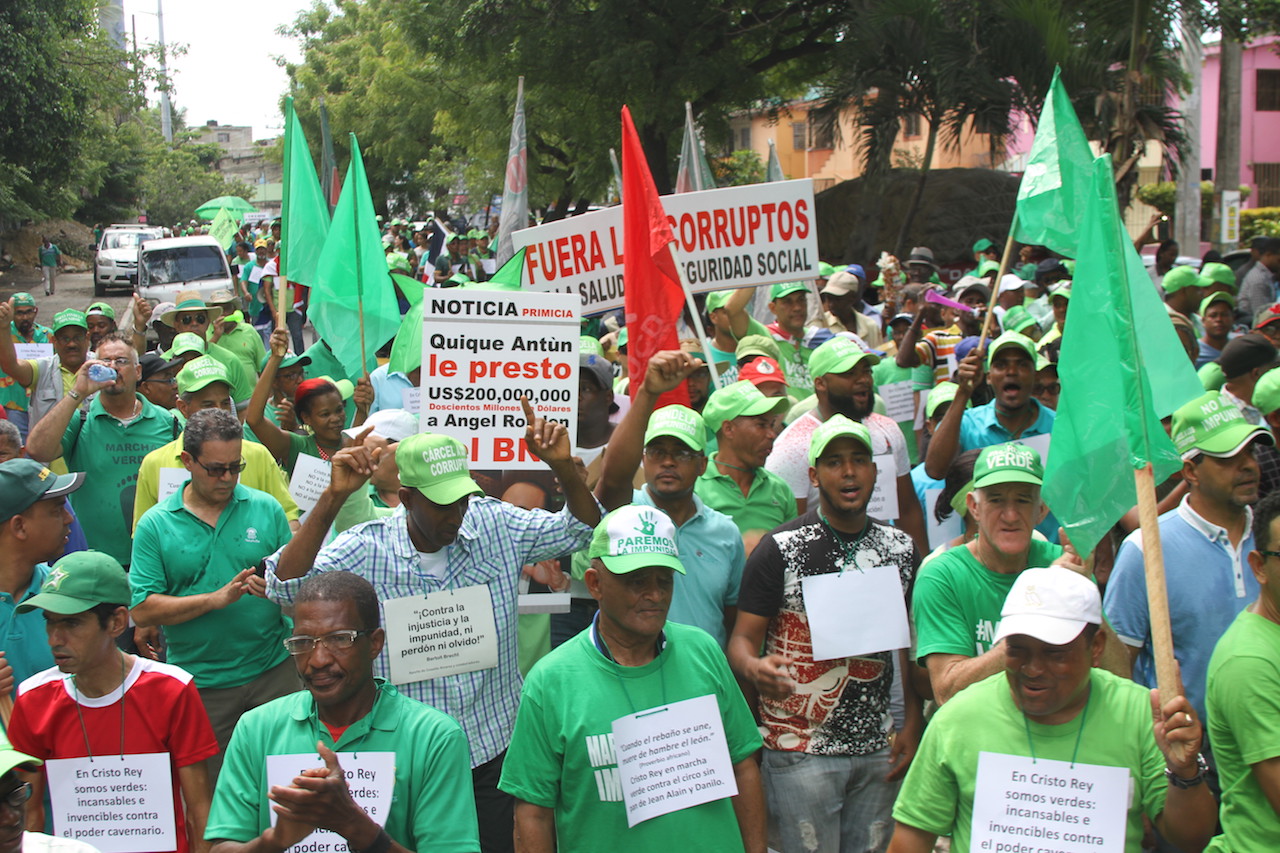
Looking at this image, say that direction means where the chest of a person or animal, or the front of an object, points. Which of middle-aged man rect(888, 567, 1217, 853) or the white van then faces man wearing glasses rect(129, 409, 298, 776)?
the white van

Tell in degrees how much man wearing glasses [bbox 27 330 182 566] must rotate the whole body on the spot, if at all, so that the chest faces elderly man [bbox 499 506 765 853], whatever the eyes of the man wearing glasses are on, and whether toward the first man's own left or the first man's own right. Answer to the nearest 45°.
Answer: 0° — they already face them

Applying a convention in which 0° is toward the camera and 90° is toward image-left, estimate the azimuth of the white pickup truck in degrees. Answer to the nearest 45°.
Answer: approximately 0°

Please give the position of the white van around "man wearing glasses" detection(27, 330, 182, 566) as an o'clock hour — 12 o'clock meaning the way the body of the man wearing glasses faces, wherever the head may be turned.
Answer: The white van is roughly at 6 o'clock from the man wearing glasses.

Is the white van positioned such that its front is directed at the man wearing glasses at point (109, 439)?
yes

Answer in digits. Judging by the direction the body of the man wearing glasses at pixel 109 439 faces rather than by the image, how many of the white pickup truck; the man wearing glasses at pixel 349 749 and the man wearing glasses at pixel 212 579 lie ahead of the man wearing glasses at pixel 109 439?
2

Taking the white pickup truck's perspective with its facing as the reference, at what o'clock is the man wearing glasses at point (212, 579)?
The man wearing glasses is roughly at 12 o'clock from the white pickup truck.
